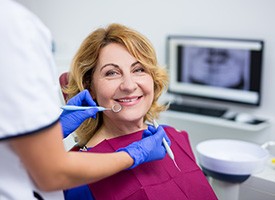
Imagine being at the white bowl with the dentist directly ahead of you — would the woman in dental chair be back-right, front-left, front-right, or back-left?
front-right

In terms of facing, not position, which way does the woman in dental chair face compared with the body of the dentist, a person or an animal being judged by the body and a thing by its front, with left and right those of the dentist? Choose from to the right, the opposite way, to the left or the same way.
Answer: to the right

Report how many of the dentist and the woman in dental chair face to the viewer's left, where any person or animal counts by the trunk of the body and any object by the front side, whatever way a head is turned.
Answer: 0

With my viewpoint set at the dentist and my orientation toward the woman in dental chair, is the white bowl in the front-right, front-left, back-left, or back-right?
front-right

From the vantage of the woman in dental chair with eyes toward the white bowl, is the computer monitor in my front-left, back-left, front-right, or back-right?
front-left

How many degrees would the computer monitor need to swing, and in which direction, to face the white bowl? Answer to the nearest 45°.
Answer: approximately 45° to its left

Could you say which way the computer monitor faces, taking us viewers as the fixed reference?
facing the viewer and to the left of the viewer

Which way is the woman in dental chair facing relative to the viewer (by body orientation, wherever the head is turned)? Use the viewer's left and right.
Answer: facing the viewer and to the right of the viewer

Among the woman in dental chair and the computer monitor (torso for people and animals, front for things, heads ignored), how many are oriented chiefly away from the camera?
0

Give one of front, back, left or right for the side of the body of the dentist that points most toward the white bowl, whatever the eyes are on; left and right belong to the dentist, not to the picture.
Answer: front

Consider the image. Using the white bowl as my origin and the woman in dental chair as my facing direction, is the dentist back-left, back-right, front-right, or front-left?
front-left

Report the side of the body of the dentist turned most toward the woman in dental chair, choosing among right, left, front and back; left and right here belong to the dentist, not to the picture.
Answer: front

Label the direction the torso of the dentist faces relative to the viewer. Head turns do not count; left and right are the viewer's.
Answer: facing away from the viewer and to the right of the viewer
